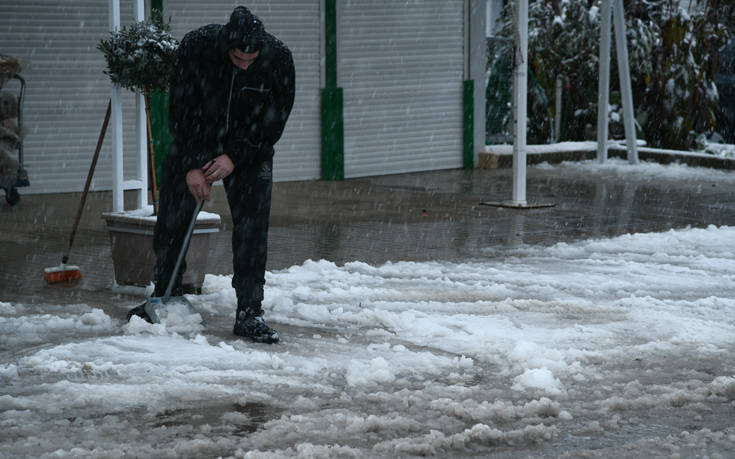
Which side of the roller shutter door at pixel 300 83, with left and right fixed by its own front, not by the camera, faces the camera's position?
front

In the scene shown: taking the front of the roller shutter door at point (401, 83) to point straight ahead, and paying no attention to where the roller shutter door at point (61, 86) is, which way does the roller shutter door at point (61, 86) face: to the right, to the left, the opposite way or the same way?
the same way

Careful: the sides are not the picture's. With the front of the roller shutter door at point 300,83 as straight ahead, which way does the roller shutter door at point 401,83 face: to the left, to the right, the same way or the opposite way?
the same way

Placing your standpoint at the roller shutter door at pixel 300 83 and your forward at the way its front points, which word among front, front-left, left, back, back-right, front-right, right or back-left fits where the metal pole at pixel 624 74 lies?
left

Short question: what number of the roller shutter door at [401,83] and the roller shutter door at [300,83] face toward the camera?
2

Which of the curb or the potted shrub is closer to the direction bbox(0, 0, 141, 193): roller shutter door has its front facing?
the potted shrub

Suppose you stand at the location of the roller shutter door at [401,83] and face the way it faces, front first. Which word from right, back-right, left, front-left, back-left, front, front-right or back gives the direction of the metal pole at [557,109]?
back-left

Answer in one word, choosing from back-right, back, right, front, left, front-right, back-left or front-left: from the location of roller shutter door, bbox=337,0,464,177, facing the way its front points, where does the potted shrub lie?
front

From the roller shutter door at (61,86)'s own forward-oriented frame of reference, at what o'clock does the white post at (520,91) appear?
The white post is roughly at 10 o'clock from the roller shutter door.

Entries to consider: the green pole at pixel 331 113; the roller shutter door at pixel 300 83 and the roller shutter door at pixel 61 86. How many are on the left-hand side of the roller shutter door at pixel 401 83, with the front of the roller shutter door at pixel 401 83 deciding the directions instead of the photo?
0

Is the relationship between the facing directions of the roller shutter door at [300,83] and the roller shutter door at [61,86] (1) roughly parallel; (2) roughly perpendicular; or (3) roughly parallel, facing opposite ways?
roughly parallel

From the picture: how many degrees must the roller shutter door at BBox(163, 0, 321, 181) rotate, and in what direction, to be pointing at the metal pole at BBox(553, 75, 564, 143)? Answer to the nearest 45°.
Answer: approximately 135° to its left

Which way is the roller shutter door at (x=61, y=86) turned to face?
toward the camera

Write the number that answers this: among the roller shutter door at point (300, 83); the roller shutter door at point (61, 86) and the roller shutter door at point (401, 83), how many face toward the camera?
3

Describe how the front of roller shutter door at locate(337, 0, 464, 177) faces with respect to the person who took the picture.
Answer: facing the viewer

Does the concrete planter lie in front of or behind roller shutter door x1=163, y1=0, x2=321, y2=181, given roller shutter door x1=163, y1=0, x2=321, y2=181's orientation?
in front
